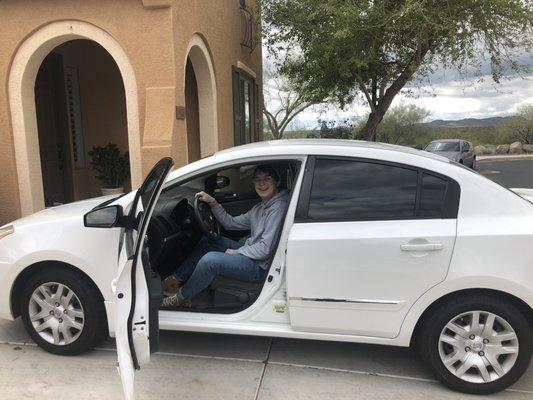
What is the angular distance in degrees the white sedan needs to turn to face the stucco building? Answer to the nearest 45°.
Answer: approximately 45° to its right

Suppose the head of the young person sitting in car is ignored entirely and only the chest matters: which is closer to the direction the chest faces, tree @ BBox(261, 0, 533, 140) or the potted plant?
the potted plant

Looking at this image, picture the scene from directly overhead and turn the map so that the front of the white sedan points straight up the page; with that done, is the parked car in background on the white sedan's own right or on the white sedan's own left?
on the white sedan's own right

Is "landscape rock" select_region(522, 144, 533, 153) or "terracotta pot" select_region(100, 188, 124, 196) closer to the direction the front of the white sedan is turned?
the terracotta pot

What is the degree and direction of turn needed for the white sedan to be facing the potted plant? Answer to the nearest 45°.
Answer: approximately 45° to its right

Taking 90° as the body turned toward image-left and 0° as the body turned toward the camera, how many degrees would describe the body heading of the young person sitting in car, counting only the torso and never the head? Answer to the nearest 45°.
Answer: approximately 90°

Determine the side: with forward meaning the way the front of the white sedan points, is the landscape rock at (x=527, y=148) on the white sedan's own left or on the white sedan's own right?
on the white sedan's own right

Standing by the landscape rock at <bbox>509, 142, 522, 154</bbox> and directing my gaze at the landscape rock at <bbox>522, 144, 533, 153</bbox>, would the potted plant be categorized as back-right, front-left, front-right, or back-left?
back-right

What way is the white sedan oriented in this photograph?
to the viewer's left
